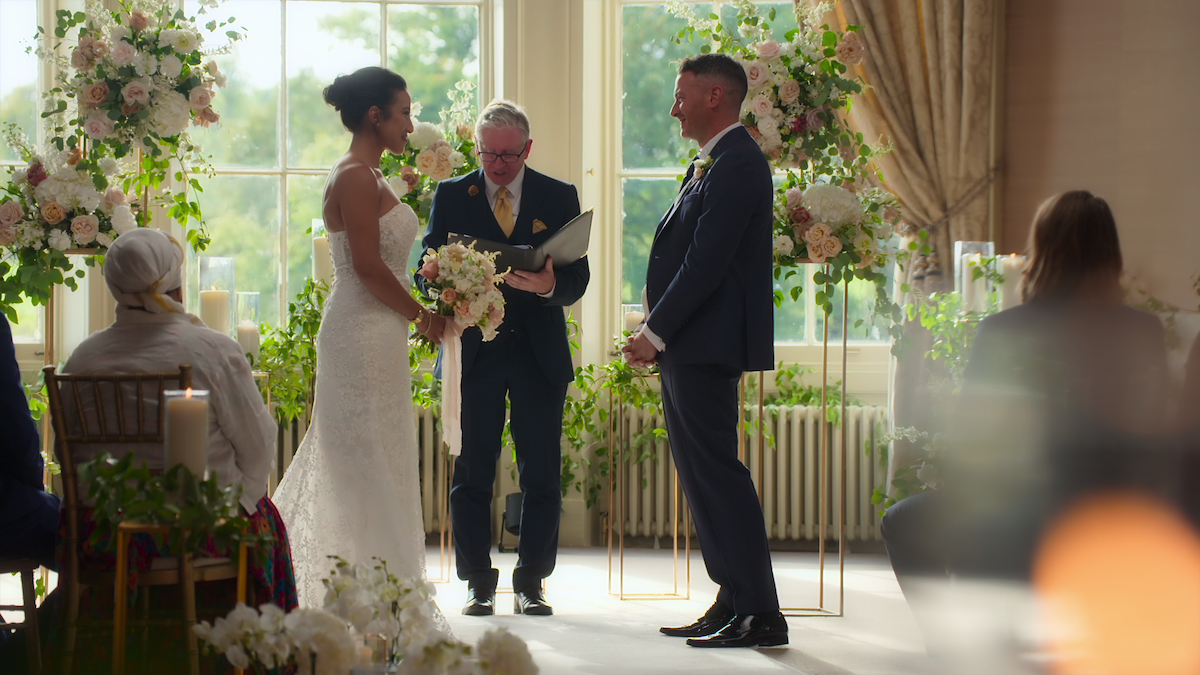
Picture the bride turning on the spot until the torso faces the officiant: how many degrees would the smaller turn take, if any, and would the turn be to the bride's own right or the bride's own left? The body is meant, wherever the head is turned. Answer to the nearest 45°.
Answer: approximately 45° to the bride's own left

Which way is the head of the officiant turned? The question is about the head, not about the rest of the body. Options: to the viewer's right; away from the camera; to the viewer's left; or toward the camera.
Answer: toward the camera

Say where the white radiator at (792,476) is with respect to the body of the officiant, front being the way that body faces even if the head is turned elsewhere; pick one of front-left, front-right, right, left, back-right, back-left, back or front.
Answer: back-left

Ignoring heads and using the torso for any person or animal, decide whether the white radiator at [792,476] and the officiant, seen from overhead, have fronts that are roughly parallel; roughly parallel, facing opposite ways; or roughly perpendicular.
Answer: roughly parallel

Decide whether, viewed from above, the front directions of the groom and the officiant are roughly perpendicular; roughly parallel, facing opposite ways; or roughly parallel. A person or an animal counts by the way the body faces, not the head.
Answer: roughly perpendicular

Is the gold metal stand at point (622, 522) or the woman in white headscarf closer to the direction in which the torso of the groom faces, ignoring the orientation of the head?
the woman in white headscarf

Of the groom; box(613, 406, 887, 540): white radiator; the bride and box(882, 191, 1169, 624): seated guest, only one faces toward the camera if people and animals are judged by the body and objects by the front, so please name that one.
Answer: the white radiator

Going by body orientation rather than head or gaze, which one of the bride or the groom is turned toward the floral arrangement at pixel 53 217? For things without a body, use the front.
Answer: the groom

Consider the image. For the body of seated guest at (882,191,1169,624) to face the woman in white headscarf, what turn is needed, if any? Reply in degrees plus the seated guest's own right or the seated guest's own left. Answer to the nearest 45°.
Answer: approximately 45° to the seated guest's own left

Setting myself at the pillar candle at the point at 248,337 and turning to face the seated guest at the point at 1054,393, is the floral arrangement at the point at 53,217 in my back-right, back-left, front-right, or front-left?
back-right

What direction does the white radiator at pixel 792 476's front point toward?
toward the camera

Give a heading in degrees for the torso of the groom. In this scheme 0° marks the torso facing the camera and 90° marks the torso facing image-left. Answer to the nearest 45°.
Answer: approximately 90°

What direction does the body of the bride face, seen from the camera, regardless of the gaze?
to the viewer's right

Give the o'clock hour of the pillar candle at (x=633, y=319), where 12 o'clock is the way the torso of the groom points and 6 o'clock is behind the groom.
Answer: The pillar candle is roughly at 2 o'clock from the groom.

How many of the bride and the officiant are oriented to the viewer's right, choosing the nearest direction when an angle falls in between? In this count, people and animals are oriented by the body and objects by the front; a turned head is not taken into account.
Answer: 1

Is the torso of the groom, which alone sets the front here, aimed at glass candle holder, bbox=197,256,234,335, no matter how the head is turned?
yes

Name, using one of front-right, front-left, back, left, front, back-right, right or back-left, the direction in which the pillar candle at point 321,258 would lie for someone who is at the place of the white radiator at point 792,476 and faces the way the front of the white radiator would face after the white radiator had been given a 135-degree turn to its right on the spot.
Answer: left

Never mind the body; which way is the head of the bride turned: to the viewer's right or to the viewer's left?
to the viewer's right
